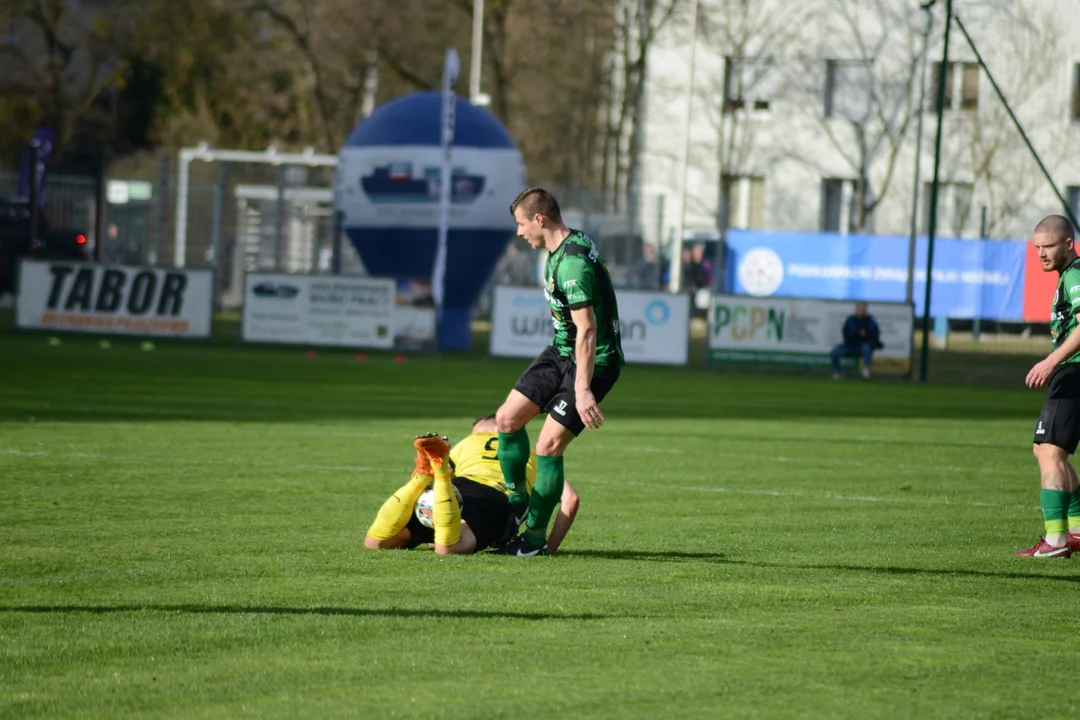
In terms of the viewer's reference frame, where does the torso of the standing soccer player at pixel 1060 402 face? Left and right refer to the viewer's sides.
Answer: facing to the left of the viewer

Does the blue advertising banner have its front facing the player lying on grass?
yes

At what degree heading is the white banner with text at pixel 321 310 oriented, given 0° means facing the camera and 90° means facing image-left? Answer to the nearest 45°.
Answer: approximately 0°

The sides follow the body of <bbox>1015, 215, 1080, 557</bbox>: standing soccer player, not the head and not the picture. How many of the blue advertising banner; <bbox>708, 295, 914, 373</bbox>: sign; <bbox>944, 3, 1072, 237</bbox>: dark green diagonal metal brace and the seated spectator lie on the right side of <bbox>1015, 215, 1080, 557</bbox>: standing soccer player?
4

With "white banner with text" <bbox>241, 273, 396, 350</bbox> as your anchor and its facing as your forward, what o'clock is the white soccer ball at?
The white soccer ball is roughly at 12 o'clock from the white banner with text.

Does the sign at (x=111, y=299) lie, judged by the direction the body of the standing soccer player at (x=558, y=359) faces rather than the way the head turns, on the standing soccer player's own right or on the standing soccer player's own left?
on the standing soccer player's own right

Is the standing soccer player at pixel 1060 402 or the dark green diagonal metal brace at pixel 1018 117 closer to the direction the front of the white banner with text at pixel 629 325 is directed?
the standing soccer player

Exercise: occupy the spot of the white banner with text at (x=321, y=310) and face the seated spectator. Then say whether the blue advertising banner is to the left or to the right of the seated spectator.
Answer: left

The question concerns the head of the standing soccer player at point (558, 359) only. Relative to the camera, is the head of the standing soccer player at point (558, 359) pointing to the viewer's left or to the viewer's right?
to the viewer's left

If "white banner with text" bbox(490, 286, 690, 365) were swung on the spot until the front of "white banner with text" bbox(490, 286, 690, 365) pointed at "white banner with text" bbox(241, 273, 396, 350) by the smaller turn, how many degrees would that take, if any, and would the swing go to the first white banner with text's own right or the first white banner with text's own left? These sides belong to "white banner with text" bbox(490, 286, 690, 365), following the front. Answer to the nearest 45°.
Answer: approximately 90° to the first white banner with text's own right
